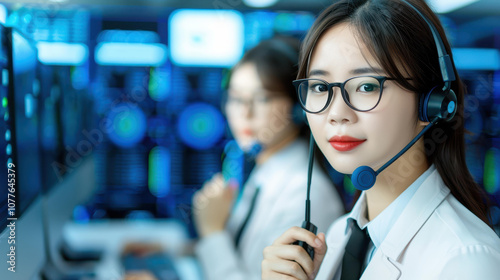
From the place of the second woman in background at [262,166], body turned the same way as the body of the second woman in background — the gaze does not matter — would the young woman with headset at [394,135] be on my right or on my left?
on my left

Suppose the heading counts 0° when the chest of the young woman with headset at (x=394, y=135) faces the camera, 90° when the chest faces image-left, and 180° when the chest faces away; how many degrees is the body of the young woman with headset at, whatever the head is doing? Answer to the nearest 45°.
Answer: approximately 45°

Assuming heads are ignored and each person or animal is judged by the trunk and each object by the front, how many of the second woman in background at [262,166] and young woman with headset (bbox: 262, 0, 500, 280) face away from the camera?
0

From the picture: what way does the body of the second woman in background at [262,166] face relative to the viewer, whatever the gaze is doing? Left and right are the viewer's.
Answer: facing the viewer and to the left of the viewer

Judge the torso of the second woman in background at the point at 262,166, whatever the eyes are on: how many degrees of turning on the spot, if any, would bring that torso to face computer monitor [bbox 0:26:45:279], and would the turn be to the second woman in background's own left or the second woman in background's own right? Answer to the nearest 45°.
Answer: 0° — they already face it

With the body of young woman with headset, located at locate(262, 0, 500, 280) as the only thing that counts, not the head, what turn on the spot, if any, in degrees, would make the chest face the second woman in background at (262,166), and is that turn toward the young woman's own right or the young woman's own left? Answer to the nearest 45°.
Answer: approximately 90° to the young woman's own right

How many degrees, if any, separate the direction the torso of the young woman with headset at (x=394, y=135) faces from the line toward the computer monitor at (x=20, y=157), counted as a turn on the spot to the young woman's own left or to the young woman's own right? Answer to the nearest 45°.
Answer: approximately 45° to the young woman's own right
